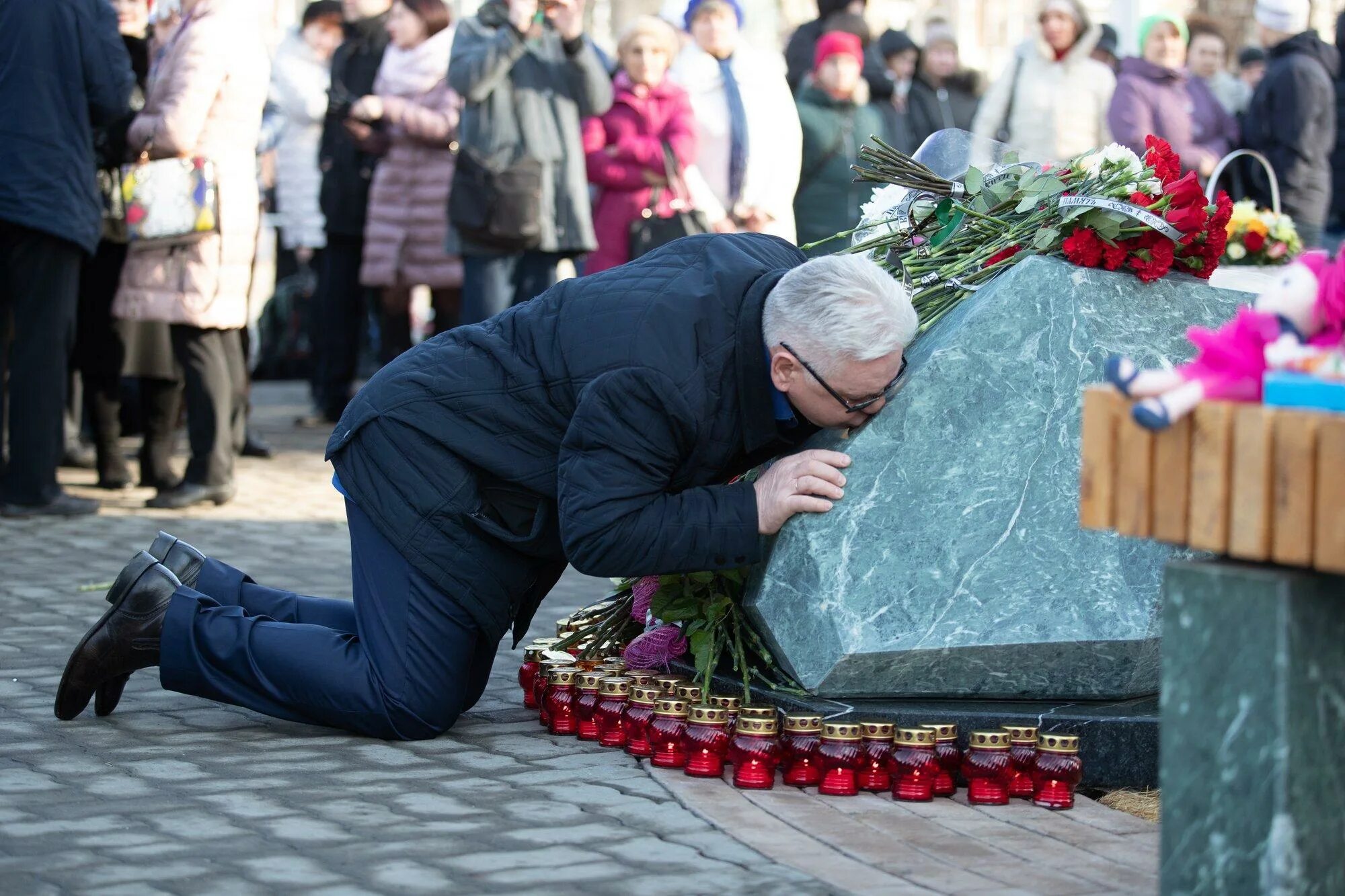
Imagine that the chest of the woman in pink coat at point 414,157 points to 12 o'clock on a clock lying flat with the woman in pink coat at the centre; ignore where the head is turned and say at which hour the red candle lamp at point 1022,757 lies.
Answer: The red candle lamp is roughly at 10 o'clock from the woman in pink coat.

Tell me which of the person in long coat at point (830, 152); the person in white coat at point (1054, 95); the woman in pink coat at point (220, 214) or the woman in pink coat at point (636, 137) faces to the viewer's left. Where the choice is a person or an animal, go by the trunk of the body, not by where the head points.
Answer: the woman in pink coat at point (220, 214)

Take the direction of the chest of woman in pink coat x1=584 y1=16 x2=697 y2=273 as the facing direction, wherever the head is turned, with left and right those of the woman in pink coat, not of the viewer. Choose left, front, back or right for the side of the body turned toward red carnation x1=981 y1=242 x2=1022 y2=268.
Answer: front

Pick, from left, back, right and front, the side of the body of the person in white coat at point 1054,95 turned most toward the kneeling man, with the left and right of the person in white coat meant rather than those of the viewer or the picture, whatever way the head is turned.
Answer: front

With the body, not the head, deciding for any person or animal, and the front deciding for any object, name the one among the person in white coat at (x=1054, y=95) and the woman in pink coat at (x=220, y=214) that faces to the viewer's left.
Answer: the woman in pink coat

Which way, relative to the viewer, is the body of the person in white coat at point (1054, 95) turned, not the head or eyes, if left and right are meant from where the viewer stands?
facing the viewer

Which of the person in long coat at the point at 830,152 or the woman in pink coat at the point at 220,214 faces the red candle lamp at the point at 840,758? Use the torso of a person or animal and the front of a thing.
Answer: the person in long coat

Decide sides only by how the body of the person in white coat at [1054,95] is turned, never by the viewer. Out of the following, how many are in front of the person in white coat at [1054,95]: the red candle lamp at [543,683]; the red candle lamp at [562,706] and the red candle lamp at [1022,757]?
3

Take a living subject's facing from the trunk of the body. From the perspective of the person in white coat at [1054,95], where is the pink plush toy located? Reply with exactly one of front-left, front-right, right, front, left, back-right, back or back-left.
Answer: front

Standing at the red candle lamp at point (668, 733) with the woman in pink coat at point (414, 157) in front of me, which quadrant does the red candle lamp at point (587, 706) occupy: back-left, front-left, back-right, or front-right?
front-left

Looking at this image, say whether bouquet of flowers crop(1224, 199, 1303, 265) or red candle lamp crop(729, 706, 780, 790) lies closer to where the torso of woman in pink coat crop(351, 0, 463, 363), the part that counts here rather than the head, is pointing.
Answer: the red candle lamp

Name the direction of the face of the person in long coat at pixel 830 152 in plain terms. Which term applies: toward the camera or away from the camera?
toward the camera

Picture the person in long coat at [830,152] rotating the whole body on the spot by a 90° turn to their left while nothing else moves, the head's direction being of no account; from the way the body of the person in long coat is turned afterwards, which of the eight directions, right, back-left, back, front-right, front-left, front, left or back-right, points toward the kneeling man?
right

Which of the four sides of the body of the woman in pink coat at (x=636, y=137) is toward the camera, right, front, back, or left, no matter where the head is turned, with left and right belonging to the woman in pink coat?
front

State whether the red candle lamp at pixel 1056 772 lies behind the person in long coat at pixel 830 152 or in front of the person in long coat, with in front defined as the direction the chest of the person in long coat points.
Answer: in front
